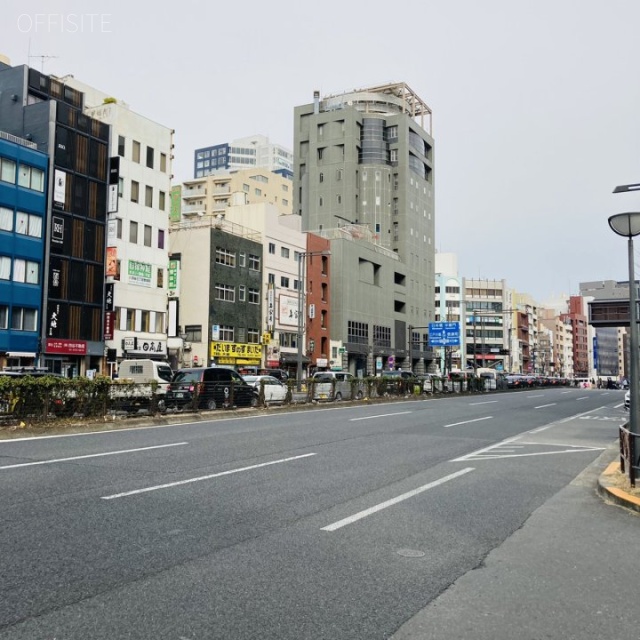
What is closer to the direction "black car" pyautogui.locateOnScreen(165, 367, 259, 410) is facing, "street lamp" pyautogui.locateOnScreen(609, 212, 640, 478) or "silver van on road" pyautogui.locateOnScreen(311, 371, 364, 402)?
the silver van on road

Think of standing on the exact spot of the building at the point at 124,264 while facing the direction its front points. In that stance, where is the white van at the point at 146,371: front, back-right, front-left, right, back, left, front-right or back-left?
front-right

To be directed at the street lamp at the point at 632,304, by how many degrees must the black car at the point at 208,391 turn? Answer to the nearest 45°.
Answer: approximately 90° to its right

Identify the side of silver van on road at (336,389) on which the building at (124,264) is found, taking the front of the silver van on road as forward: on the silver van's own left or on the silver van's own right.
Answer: on the silver van's own left

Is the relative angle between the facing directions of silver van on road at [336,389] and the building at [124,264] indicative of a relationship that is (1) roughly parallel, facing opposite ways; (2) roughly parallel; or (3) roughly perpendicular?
roughly perpendicular

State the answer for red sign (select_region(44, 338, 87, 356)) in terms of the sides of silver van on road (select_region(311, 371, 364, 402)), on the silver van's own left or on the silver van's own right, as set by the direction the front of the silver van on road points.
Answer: on the silver van's own left

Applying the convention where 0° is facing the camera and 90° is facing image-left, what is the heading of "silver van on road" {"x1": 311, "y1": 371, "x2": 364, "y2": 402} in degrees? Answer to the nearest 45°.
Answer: approximately 225°

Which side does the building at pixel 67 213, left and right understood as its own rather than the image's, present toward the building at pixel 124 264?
left

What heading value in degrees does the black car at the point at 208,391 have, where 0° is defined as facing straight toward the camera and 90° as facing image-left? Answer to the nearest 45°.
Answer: approximately 225°

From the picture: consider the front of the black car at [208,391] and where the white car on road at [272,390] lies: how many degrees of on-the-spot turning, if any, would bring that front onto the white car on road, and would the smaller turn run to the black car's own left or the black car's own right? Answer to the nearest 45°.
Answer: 0° — it already faces it

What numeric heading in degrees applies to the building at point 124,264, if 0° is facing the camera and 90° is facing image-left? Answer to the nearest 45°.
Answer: approximately 315°

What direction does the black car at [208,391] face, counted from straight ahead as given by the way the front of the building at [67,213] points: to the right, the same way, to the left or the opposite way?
to the left
